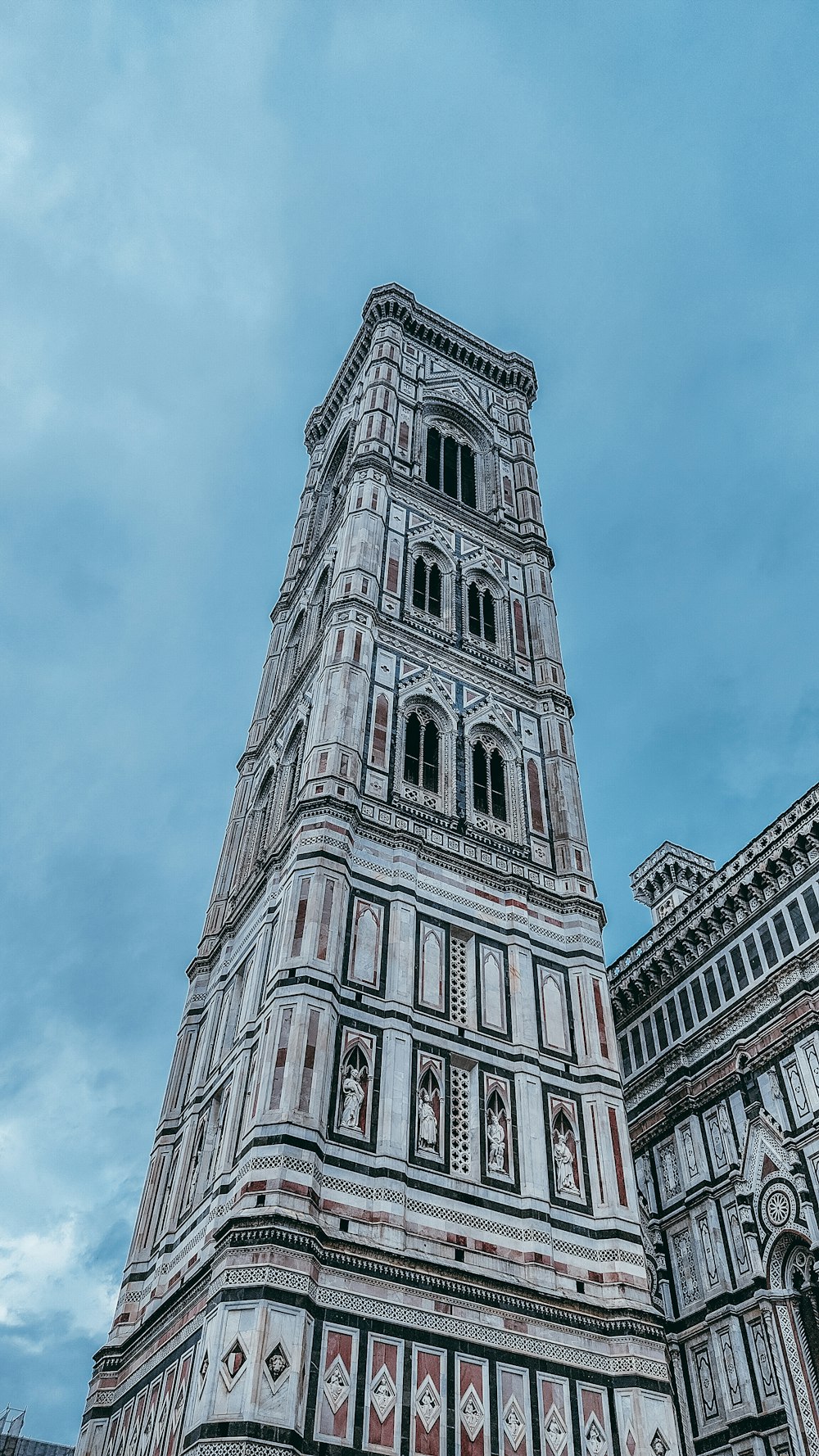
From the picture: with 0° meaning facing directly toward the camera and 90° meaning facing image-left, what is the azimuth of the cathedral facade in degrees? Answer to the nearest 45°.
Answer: approximately 45°
